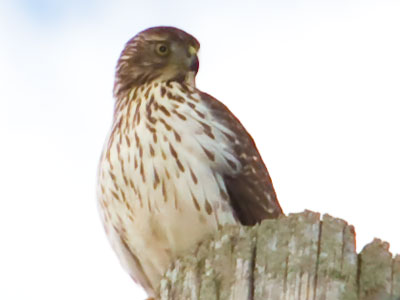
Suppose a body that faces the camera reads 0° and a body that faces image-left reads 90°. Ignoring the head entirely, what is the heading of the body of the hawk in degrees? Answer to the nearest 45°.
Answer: approximately 45°
